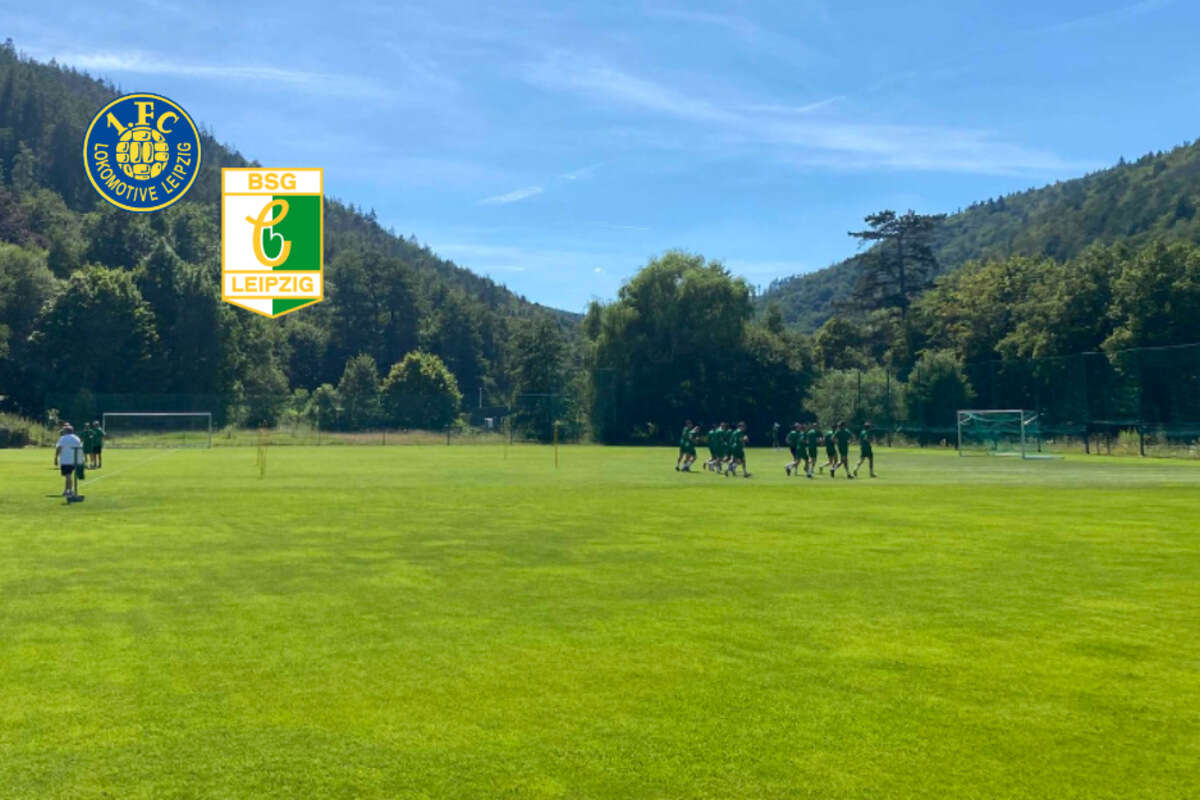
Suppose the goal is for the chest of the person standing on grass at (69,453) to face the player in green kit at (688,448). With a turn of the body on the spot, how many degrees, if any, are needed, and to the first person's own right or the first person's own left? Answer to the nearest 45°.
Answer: approximately 90° to the first person's own right

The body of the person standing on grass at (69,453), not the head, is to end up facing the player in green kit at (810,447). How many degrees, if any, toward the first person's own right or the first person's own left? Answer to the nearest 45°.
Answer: approximately 90° to the first person's own right

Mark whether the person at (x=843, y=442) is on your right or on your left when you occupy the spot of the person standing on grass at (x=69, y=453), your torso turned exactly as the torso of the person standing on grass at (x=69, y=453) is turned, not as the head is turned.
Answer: on your right

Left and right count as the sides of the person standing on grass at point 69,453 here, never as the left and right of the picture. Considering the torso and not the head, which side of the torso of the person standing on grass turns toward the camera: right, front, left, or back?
back

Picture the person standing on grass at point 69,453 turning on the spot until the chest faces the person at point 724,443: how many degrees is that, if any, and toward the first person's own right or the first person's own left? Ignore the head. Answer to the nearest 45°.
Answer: approximately 90° to the first person's own right

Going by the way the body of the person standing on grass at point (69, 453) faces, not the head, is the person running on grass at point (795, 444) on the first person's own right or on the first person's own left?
on the first person's own right
